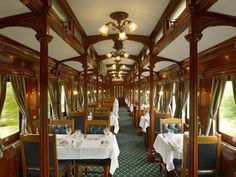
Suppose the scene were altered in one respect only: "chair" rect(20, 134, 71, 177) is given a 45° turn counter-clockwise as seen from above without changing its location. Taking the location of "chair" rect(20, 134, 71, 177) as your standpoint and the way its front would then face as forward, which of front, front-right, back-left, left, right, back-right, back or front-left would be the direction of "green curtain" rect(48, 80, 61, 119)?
front

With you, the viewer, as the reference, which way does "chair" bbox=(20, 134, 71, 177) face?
facing away from the viewer and to the right of the viewer

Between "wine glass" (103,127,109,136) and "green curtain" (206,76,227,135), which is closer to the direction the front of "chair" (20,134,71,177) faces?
the wine glass

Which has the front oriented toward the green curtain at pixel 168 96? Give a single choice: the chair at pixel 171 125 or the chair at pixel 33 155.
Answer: the chair at pixel 33 155

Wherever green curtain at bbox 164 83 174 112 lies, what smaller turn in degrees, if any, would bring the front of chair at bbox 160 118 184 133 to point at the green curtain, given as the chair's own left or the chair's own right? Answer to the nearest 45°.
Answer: approximately 180°

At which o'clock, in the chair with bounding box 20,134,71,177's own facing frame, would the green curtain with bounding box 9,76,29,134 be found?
The green curtain is roughly at 10 o'clock from the chair.

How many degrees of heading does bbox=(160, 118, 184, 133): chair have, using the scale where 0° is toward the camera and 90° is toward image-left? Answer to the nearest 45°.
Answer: approximately 0°

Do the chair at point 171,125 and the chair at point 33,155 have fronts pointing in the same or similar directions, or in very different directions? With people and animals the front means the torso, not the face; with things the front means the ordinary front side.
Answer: very different directions

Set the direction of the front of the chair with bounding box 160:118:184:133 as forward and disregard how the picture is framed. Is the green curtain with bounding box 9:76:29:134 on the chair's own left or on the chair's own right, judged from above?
on the chair's own right

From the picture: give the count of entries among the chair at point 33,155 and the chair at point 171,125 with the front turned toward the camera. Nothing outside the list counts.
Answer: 1

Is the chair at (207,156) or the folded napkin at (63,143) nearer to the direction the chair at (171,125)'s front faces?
the chair

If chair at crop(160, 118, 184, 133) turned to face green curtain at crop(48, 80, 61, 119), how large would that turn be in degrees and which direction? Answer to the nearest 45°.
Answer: approximately 90° to its right

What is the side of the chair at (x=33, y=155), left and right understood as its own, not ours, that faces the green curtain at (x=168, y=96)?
front
